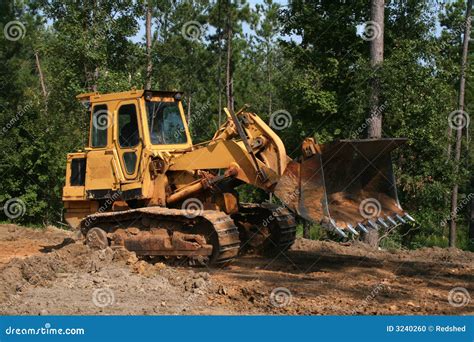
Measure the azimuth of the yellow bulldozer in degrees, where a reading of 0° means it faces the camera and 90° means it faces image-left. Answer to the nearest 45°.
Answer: approximately 315°
